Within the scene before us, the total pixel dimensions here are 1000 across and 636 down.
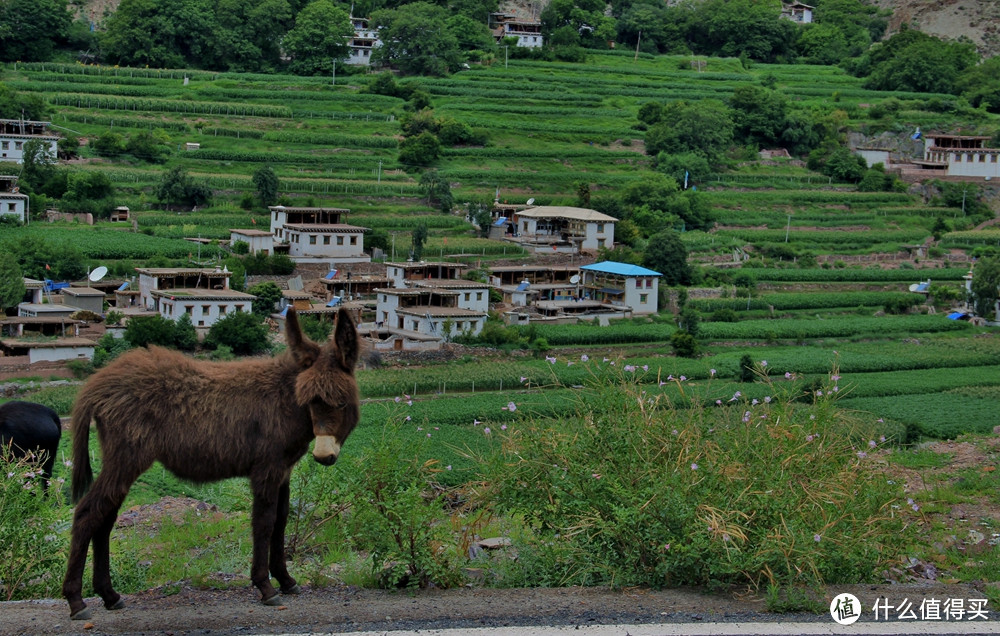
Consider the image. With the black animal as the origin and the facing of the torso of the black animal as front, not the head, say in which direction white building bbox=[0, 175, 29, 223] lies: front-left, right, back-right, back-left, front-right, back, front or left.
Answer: right

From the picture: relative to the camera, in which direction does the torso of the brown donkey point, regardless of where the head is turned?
to the viewer's right

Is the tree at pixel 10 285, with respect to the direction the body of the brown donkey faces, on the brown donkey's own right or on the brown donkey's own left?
on the brown donkey's own left

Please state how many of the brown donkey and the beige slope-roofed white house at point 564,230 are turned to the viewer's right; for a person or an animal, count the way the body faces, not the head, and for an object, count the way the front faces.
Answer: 1

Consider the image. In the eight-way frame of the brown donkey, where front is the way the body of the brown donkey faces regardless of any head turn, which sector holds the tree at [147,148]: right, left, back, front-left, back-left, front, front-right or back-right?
left

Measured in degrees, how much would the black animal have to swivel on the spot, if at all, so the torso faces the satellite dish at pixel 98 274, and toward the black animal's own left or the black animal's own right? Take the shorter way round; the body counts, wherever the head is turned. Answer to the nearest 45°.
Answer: approximately 90° to the black animal's own right

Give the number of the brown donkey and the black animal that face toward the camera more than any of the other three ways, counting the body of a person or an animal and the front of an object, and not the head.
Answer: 0

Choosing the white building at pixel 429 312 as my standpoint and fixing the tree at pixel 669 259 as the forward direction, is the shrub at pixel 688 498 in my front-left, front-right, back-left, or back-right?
back-right

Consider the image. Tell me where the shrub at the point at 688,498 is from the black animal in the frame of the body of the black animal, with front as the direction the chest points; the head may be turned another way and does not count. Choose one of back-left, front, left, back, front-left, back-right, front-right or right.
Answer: back-left

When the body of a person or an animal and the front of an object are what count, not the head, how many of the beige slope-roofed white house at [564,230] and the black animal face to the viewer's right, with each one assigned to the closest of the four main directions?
0

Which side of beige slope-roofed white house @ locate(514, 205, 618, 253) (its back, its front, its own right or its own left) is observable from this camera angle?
front

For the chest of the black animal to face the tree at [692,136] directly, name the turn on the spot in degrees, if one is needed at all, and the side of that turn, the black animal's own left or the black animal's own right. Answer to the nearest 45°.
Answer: approximately 135° to the black animal's own right

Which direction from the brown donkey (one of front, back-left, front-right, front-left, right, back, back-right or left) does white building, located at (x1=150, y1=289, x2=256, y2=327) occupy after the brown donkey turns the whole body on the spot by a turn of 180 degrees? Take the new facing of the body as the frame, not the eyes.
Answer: right

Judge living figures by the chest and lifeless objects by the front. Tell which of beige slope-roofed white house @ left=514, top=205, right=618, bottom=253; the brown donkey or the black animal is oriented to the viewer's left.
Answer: the black animal

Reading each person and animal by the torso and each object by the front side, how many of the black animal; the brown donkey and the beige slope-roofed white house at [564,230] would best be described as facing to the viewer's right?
1

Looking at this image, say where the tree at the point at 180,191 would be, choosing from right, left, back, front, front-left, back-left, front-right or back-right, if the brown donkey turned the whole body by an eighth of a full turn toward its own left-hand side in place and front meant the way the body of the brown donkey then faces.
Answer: front-left

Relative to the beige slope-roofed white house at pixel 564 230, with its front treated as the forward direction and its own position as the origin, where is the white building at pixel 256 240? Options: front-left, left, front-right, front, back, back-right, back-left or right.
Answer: front-right

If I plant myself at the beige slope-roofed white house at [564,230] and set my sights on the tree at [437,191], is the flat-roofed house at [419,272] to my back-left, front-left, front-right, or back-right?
front-left

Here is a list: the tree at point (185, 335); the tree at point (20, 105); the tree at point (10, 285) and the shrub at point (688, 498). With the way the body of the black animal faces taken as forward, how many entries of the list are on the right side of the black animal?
3

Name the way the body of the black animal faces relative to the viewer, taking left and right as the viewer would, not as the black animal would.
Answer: facing to the left of the viewer

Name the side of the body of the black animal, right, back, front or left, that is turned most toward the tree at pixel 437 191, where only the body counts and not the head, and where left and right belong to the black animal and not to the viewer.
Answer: right
